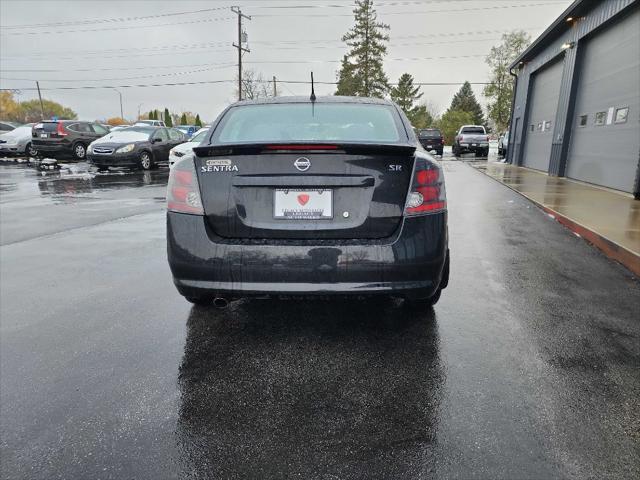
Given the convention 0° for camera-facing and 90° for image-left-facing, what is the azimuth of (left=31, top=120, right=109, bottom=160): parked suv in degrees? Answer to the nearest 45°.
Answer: approximately 225°

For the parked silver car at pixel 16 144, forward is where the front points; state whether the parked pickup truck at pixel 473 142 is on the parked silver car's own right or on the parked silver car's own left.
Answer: on the parked silver car's own left

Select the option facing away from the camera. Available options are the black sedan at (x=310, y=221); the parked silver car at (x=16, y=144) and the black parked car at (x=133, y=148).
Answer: the black sedan

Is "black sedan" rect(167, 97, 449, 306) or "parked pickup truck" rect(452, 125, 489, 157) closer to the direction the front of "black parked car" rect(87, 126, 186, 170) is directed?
the black sedan

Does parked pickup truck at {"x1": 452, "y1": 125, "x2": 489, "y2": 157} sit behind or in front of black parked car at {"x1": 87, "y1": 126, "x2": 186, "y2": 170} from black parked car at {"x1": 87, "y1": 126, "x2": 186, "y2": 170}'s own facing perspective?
behind

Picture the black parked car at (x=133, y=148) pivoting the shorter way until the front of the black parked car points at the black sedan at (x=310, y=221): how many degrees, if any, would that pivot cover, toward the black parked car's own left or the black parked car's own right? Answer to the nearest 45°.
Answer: approximately 45° to the black parked car's own left

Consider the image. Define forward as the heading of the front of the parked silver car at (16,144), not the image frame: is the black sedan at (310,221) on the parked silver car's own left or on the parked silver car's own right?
on the parked silver car's own left

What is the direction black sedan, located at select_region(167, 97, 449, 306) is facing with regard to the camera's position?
facing away from the viewer

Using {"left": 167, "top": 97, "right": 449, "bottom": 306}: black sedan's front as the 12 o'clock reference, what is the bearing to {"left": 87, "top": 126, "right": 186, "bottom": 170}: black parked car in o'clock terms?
The black parked car is roughly at 11 o'clock from the black sedan.

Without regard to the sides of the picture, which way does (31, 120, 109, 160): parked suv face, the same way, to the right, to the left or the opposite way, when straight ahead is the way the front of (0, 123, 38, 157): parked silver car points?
the opposite way

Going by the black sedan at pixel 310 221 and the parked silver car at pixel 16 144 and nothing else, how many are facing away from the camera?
1

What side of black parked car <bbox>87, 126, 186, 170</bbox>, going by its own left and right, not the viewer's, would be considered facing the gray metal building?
left

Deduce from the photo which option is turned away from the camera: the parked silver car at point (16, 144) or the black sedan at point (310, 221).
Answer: the black sedan

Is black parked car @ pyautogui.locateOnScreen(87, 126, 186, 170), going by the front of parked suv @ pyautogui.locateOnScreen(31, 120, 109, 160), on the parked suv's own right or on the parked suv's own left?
on the parked suv's own right

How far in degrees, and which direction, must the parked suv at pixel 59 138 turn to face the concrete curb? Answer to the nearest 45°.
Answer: approximately 135° to its right
